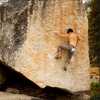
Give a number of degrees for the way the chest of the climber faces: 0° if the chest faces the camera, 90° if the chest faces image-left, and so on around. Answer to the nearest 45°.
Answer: approximately 135°
